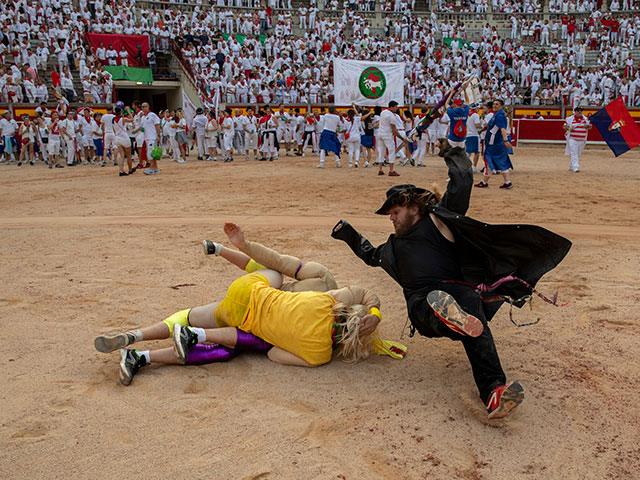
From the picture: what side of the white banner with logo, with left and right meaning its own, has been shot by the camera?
front

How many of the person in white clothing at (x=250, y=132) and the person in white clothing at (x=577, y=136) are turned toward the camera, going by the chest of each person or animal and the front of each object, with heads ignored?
2

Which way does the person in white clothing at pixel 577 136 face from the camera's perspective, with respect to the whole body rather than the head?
toward the camera

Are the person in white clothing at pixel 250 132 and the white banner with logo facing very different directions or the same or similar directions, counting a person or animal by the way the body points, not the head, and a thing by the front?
same or similar directions

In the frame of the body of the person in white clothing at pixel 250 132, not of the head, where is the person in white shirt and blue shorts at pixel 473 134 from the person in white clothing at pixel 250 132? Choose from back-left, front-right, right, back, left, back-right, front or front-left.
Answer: front-left

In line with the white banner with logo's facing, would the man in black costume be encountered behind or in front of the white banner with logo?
in front

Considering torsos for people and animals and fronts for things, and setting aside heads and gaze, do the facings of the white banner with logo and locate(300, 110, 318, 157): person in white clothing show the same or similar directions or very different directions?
same or similar directions

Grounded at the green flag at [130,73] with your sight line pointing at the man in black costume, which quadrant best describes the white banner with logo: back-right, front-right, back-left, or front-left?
front-left

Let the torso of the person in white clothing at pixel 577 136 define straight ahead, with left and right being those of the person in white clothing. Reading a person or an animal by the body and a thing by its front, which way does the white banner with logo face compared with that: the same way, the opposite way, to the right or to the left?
the same way

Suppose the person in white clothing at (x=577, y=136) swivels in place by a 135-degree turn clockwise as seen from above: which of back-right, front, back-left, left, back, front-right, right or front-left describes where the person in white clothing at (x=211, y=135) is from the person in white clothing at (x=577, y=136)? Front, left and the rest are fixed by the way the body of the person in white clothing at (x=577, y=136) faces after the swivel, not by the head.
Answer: front-left

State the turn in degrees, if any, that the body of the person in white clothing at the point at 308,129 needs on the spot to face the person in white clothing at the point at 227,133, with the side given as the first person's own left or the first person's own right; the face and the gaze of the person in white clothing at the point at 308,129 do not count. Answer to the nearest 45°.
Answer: approximately 45° to the first person's own right

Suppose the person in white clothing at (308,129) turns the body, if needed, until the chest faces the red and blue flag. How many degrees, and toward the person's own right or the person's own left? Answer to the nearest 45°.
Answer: approximately 45° to the person's own left

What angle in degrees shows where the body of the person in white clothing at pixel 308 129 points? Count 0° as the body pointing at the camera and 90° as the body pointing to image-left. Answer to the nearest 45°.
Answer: approximately 0°

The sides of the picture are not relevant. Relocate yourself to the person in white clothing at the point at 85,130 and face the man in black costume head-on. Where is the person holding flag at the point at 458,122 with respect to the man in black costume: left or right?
left

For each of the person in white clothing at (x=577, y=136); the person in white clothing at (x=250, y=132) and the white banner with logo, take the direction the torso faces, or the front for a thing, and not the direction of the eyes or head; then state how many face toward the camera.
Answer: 3

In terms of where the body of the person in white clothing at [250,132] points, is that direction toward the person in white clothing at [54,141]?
no
